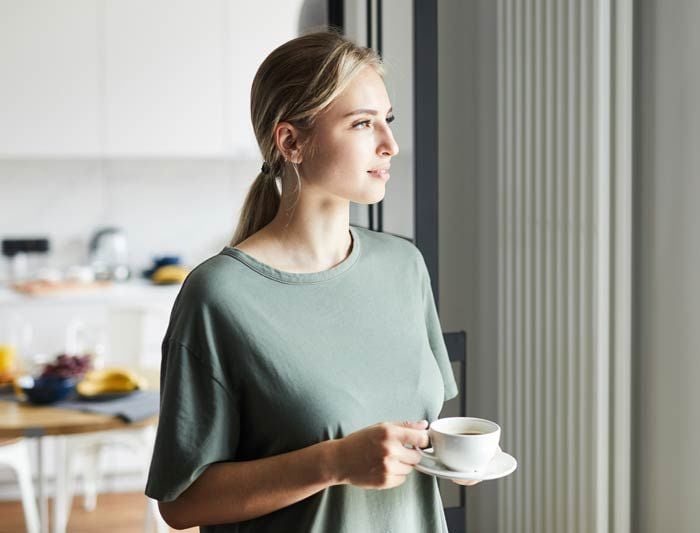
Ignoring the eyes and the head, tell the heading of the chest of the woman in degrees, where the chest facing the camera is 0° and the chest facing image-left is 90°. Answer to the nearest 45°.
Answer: approximately 315°

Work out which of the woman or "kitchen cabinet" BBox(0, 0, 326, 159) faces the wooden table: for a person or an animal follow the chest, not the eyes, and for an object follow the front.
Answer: the kitchen cabinet

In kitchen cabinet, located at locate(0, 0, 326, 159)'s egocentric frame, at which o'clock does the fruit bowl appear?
The fruit bowl is roughly at 12 o'clock from the kitchen cabinet.

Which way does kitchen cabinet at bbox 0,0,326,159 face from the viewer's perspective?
toward the camera

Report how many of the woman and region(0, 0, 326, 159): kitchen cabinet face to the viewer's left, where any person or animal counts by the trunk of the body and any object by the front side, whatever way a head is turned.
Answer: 0

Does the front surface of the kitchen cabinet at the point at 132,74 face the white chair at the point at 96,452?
yes

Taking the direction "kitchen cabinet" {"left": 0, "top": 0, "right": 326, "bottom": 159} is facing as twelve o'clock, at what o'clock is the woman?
The woman is roughly at 12 o'clock from the kitchen cabinet.

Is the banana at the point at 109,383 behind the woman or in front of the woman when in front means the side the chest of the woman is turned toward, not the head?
behind

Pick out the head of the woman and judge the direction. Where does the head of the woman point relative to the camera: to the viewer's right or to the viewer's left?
to the viewer's right

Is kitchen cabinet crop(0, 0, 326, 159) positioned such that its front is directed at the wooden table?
yes
